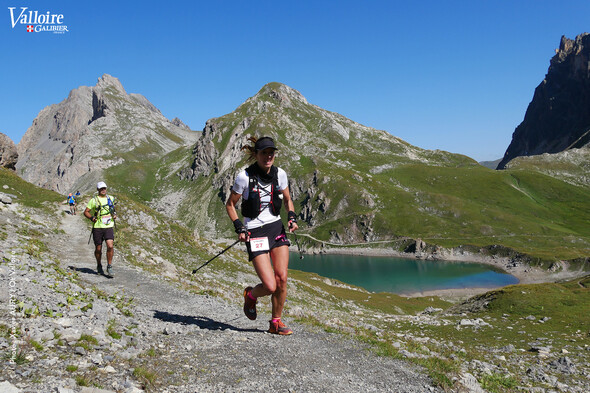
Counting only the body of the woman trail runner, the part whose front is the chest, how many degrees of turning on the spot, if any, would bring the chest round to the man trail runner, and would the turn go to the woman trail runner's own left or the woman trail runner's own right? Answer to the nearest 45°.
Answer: approximately 180°

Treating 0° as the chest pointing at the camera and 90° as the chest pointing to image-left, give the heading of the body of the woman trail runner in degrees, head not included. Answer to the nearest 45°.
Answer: approximately 315°
